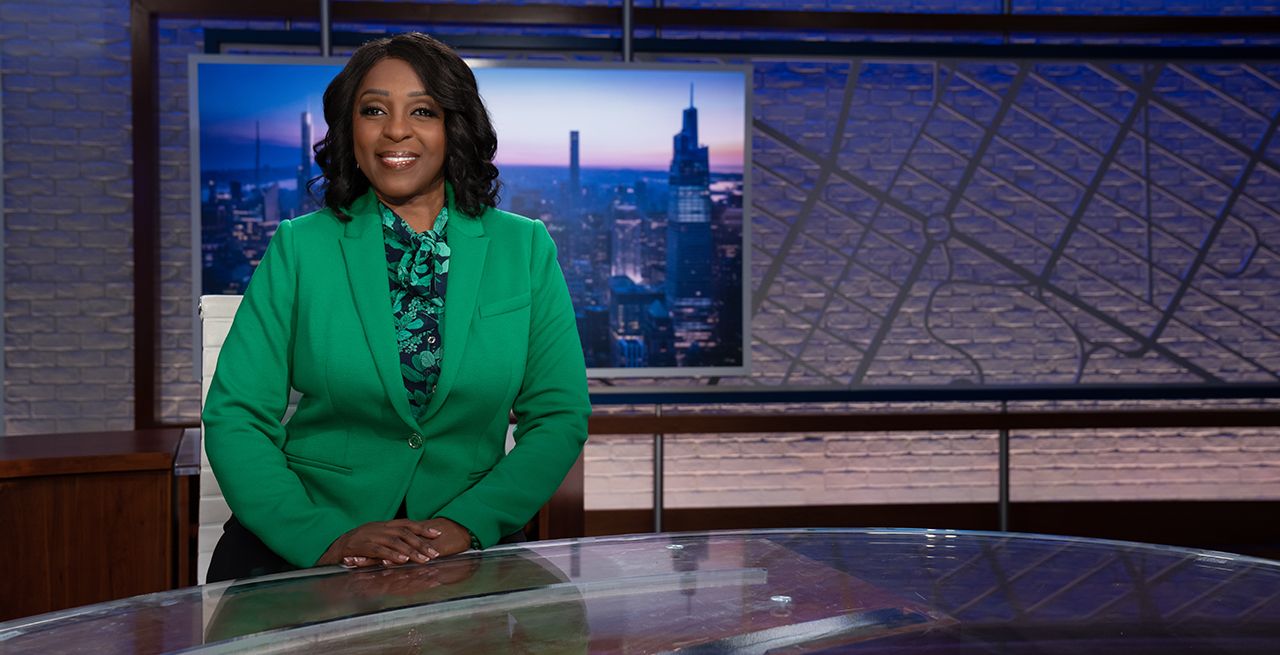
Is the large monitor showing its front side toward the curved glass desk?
yes

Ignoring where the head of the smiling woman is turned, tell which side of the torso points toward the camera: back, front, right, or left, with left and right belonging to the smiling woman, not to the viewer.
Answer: front

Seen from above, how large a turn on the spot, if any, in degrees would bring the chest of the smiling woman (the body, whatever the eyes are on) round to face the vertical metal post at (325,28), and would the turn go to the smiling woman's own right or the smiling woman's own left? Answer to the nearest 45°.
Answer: approximately 180°

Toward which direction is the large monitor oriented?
toward the camera

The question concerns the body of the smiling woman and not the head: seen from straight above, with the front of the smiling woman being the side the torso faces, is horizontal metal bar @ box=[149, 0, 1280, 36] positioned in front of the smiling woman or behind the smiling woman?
behind

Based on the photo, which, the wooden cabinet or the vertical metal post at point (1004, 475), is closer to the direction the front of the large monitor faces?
the wooden cabinet

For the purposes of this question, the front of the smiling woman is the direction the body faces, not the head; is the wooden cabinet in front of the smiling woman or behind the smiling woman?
behind

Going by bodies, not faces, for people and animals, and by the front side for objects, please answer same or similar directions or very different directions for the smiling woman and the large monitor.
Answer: same or similar directions

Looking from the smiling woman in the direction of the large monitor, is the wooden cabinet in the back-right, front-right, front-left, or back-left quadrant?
front-left

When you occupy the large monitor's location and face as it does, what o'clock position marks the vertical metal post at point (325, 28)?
The vertical metal post is roughly at 3 o'clock from the large monitor.

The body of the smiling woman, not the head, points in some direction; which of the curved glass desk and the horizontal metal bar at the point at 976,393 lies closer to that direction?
the curved glass desk

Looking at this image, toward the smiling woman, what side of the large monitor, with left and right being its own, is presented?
front
